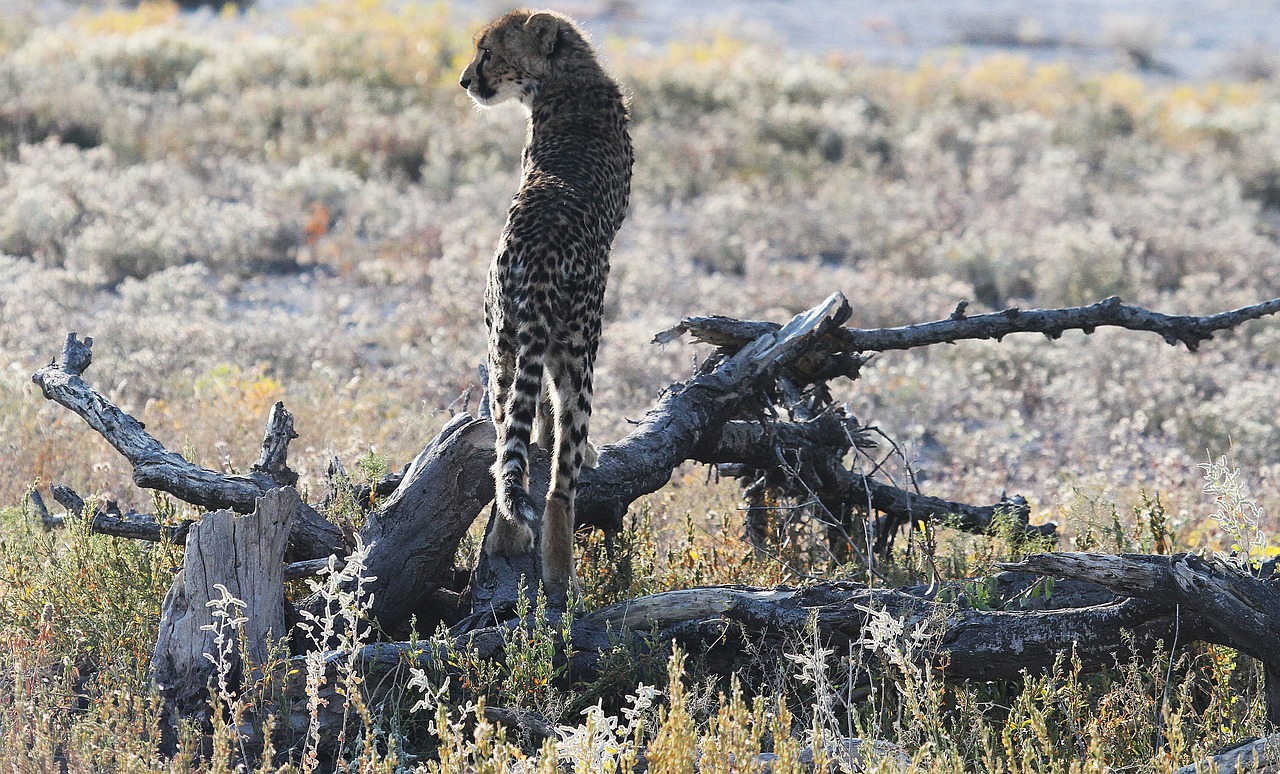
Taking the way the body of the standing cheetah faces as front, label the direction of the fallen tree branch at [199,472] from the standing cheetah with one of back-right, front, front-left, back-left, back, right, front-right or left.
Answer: left

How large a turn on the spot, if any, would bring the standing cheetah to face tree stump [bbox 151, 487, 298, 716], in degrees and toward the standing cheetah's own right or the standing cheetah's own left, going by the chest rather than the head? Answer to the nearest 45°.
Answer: approximately 135° to the standing cheetah's own left

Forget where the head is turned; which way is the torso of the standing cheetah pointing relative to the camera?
away from the camera

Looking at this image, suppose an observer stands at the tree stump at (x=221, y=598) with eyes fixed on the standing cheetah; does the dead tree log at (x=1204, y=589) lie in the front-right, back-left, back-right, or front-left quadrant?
front-right

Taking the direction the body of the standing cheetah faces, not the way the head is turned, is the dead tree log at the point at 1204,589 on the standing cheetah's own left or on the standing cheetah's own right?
on the standing cheetah's own right

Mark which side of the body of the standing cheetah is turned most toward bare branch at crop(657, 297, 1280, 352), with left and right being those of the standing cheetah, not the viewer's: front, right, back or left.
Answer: right
